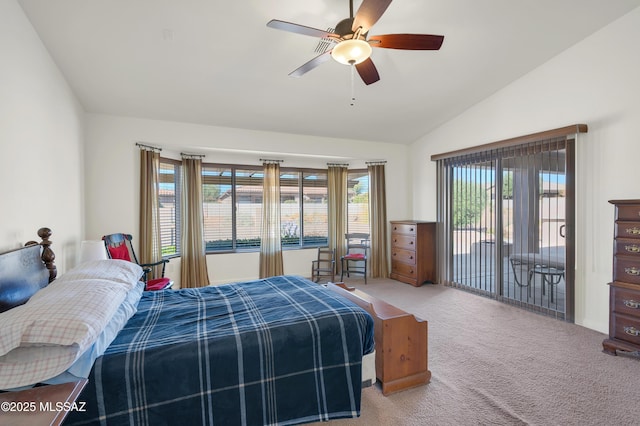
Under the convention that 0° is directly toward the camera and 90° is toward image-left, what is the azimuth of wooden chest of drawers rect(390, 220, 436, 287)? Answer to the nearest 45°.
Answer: approximately 45°

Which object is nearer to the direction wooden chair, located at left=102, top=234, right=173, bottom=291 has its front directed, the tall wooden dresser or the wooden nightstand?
the tall wooden dresser

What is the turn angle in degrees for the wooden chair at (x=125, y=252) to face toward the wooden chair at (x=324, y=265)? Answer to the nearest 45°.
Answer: approximately 45° to its left

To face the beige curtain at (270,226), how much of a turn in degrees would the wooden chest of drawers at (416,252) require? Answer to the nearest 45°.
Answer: approximately 45° to its right

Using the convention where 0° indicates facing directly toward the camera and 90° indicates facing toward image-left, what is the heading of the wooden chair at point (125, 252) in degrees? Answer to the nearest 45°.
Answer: approximately 315°

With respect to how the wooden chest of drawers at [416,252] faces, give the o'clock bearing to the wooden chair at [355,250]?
The wooden chair is roughly at 2 o'clock from the wooden chest of drawers.
